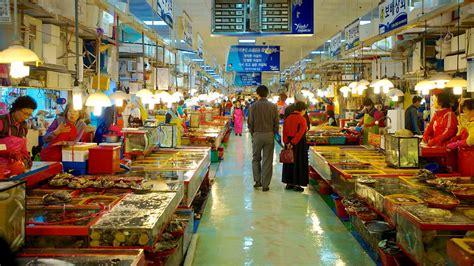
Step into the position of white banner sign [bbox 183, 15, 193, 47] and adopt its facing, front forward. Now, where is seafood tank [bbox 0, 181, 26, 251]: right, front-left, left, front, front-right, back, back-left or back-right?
front-right

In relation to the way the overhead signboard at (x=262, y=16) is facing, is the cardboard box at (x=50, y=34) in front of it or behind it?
in front

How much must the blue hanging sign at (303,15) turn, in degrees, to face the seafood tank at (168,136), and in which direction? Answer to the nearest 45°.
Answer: approximately 45° to its right

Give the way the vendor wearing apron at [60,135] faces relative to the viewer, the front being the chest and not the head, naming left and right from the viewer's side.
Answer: facing the viewer and to the right of the viewer

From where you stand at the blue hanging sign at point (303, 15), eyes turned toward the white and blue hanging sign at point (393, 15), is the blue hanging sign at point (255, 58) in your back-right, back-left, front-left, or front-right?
back-left

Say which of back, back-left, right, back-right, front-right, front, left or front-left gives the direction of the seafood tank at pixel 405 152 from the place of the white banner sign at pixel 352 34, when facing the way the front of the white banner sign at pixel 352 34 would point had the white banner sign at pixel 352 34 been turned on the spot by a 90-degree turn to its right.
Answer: back-left

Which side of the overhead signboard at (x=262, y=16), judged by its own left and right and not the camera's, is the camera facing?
front

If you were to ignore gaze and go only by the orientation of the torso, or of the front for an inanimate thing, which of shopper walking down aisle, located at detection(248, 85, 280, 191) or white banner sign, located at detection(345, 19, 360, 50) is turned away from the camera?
the shopper walking down aisle

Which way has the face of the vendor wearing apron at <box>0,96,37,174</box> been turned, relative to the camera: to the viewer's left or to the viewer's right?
to the viewer's right

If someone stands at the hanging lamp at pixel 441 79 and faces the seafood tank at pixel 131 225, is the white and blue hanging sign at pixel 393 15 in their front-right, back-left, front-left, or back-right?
back-right

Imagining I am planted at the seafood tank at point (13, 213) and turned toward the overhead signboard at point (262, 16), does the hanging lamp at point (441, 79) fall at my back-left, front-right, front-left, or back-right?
front-right

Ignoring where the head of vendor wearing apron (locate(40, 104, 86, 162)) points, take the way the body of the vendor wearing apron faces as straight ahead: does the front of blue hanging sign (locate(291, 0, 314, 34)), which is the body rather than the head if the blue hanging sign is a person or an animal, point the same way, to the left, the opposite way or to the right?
to the right
